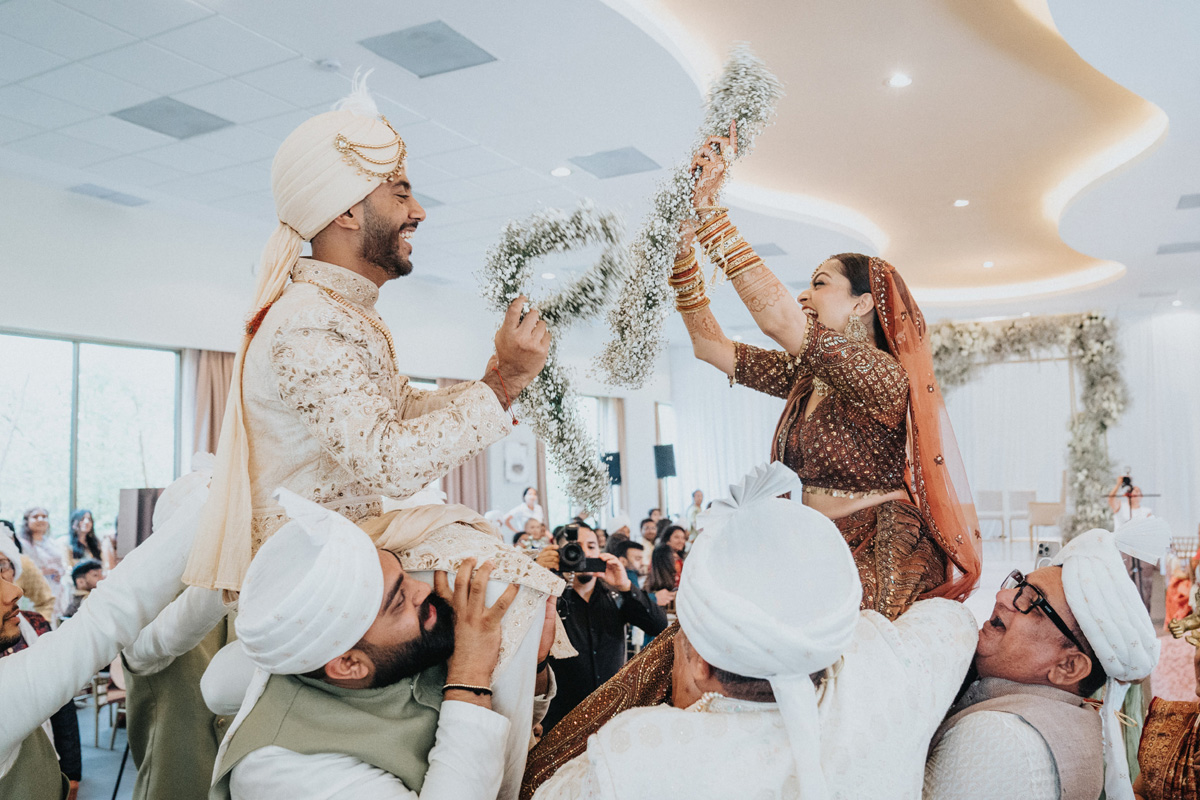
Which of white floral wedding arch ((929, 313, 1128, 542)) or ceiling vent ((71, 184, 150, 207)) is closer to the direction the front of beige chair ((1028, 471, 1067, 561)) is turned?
the ceiling vent

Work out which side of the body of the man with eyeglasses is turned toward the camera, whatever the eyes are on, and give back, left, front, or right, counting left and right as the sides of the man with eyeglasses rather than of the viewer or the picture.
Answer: left

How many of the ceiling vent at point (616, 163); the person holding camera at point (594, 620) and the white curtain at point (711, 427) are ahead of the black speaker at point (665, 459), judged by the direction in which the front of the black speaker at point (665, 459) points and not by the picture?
2

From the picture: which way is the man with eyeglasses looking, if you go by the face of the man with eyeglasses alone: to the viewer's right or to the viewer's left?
to the viewer's left

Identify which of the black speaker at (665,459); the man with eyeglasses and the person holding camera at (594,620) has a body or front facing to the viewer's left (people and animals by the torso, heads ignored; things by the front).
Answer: the man with eyeglasses
